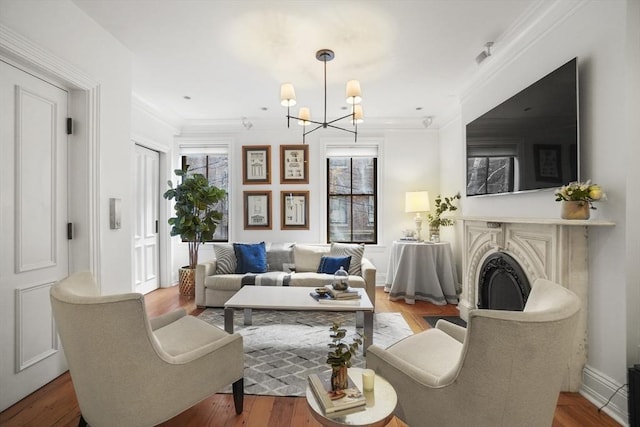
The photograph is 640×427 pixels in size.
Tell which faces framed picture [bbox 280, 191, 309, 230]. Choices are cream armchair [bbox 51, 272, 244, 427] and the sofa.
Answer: the cream armchair

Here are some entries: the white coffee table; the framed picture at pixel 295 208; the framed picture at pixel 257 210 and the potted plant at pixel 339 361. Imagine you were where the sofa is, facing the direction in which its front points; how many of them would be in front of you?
2

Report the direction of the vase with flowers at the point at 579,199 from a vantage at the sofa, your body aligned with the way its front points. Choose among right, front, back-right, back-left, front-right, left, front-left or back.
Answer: front-left

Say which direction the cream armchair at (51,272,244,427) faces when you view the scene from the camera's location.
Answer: facing away from the viewer and to the right of the viewer

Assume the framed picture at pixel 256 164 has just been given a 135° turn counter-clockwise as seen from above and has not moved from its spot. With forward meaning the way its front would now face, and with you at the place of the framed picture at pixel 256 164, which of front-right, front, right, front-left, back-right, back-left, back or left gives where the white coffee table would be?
back-right

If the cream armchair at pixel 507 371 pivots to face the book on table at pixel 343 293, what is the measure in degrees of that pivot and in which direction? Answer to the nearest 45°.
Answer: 0° — it already faces it

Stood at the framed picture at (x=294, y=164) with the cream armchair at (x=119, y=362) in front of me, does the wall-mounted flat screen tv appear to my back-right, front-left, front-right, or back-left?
front-left

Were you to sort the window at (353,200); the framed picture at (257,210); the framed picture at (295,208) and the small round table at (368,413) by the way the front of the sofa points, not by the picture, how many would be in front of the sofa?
1

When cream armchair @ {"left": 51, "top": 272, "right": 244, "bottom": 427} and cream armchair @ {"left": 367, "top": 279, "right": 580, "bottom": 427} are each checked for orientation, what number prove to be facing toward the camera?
0

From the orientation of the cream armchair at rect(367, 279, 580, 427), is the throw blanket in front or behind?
in front

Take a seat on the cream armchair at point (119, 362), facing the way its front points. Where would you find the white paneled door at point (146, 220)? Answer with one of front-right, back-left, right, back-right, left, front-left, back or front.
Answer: front-left

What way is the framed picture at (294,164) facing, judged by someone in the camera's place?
facing the viewer

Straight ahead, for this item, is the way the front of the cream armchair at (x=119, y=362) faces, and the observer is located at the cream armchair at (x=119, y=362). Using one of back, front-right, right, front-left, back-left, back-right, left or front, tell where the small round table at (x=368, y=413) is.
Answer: right

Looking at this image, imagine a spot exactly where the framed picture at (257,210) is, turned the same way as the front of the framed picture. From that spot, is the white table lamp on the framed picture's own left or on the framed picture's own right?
on the framed picture's own left

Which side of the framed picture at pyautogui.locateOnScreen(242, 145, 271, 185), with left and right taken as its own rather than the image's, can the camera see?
front
